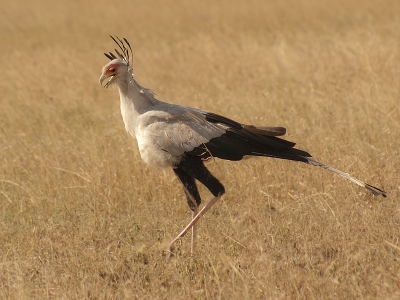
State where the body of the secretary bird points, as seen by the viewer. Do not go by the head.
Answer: to the viewer's left
